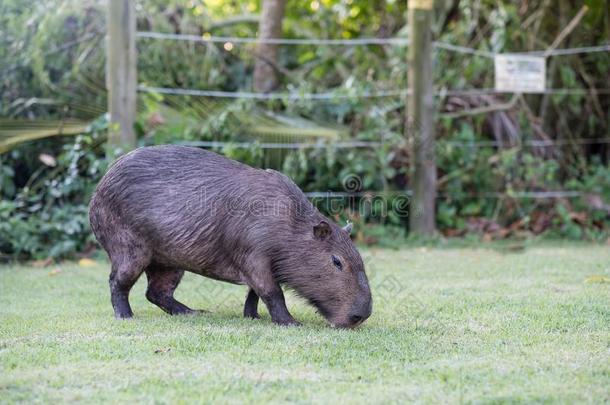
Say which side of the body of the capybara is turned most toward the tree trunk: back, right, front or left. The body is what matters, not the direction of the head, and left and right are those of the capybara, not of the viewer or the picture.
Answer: left

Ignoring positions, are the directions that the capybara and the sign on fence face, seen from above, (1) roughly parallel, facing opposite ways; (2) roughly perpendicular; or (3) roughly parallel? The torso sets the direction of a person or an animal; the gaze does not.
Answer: roughly perpendicular

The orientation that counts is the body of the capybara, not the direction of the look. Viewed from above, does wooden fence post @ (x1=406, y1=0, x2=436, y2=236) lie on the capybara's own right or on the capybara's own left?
on the capybara's own left

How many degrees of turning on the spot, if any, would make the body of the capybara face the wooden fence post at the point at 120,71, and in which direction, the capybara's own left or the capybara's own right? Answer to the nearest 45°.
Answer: approximately 90° to the capybara's own left

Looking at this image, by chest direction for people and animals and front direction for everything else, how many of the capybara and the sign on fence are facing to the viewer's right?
1

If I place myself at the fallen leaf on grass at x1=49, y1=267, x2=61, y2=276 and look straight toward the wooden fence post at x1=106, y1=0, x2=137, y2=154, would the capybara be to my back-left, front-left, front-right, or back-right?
back-right

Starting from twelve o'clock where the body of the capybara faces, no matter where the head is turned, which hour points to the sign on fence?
The sign on fence is roughly at 10 o'clock from the capybara.

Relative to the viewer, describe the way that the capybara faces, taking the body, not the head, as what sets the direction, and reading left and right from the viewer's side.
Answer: facing to the right of the viewer

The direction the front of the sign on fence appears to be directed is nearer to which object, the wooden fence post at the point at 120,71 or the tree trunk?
the wooden fence post

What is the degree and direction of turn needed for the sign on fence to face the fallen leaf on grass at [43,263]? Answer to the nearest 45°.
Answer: approximately 45° to its right

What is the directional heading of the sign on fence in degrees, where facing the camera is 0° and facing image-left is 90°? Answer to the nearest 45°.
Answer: approximately 0°

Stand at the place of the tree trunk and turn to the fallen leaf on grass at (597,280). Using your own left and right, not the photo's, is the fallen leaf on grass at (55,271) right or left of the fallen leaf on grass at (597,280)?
right
